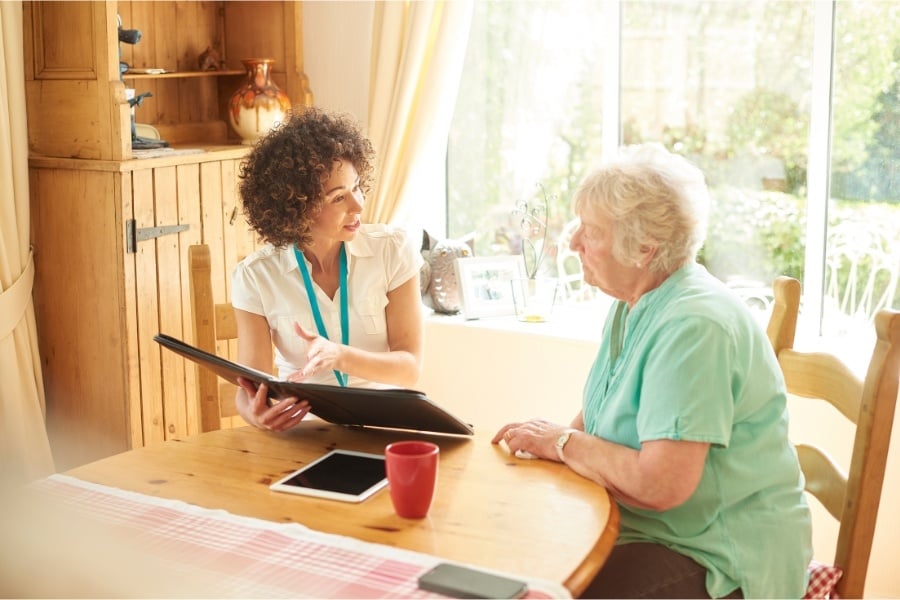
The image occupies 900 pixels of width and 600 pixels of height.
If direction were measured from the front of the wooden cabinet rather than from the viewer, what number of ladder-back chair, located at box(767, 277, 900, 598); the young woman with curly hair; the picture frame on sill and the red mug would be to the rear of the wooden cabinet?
0

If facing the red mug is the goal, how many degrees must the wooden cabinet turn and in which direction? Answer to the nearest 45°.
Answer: approximately 45° to its right

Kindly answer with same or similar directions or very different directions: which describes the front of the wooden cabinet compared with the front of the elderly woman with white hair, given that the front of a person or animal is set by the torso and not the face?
very different directions

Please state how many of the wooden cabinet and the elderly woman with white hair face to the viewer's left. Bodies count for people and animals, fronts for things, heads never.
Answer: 1

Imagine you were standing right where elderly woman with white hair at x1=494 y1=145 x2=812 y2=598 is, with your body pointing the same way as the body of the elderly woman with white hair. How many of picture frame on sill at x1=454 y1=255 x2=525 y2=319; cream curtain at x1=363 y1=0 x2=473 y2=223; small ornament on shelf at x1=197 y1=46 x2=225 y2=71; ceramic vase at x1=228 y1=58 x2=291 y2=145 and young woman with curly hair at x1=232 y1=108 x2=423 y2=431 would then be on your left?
0

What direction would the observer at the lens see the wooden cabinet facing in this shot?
facing the viewer and to the right of the viewer

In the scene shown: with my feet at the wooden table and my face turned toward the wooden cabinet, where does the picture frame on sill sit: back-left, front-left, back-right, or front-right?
front-right

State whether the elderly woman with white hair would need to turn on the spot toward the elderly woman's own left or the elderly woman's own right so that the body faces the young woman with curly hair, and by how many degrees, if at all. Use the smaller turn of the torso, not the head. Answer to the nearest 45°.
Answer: approximately 45° to the elderly woman's own right

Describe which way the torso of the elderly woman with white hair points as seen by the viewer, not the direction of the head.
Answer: to the viewer's left

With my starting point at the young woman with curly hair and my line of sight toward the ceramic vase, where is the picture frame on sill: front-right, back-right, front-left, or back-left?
front-right

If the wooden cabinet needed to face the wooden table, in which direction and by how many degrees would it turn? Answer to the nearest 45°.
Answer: approximately 45° to its right

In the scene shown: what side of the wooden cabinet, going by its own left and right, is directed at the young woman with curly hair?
front

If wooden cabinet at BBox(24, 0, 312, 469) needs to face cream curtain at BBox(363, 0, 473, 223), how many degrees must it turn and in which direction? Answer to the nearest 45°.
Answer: approximately 45° to its left

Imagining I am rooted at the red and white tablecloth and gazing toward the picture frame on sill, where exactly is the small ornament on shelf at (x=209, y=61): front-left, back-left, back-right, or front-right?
front-left
